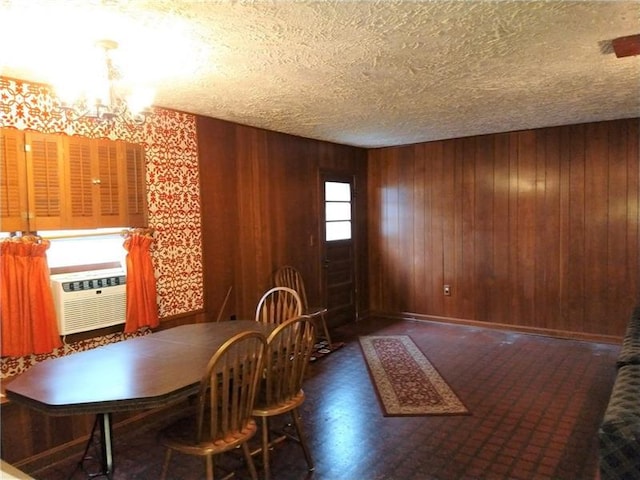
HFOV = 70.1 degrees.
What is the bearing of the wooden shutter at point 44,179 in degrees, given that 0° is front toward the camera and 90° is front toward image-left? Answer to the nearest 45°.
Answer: approximately 315°

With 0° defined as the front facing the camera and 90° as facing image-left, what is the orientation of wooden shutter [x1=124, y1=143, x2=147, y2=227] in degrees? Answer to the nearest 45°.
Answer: approximately 315°

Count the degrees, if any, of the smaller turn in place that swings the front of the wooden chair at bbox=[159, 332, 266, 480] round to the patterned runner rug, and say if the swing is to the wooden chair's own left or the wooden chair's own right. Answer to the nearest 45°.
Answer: approximately 90° to the wooden chair's own right

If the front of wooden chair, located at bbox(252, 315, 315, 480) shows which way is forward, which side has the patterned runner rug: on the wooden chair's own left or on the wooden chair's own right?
on the wooden chair's own right

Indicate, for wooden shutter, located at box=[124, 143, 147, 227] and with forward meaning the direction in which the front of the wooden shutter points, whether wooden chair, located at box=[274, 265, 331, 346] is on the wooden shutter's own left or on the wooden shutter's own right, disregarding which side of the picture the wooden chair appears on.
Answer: on the wooden shutter's own left

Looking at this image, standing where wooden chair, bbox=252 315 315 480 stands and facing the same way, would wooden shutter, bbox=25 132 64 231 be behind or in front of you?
in front

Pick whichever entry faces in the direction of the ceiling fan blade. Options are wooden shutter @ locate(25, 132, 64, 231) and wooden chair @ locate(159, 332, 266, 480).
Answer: the wooden shutter

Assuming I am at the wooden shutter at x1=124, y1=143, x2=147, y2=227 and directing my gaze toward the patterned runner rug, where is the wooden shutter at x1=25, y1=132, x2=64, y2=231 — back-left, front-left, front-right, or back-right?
back-right

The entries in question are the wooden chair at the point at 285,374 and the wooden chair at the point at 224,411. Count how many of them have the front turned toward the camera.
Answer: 0

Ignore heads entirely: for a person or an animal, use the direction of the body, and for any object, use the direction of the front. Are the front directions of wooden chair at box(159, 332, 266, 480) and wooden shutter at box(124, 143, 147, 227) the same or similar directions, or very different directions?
very different directions

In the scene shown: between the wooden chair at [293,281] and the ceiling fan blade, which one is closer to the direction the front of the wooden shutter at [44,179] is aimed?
the ceiling fan blade

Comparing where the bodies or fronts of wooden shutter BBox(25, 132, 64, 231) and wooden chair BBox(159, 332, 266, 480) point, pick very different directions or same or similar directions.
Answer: very different directions

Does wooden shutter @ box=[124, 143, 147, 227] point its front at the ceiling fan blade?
yes
